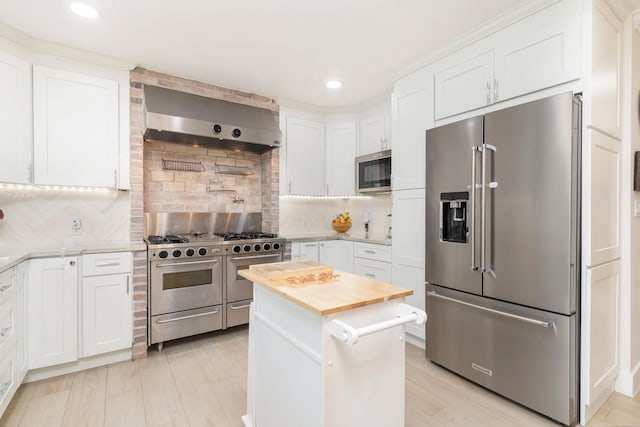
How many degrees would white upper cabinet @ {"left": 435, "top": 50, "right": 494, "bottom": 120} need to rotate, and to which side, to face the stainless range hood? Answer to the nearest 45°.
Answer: approximately 45° to its right

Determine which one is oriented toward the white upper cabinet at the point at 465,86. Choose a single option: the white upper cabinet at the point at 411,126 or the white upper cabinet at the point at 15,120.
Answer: the white upper cabinet at the point at 15,120

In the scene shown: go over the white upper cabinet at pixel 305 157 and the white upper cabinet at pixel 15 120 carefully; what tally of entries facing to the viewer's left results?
0

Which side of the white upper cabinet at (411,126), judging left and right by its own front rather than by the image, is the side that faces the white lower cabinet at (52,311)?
front

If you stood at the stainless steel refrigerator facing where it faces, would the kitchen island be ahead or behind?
ahead

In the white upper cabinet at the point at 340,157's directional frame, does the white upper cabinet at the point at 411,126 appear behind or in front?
in front

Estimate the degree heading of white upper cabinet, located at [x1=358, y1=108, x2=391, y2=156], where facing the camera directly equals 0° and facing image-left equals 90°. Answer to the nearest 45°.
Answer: approximately 45°

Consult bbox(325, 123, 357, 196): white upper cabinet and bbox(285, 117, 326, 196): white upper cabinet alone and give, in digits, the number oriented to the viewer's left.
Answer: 0
